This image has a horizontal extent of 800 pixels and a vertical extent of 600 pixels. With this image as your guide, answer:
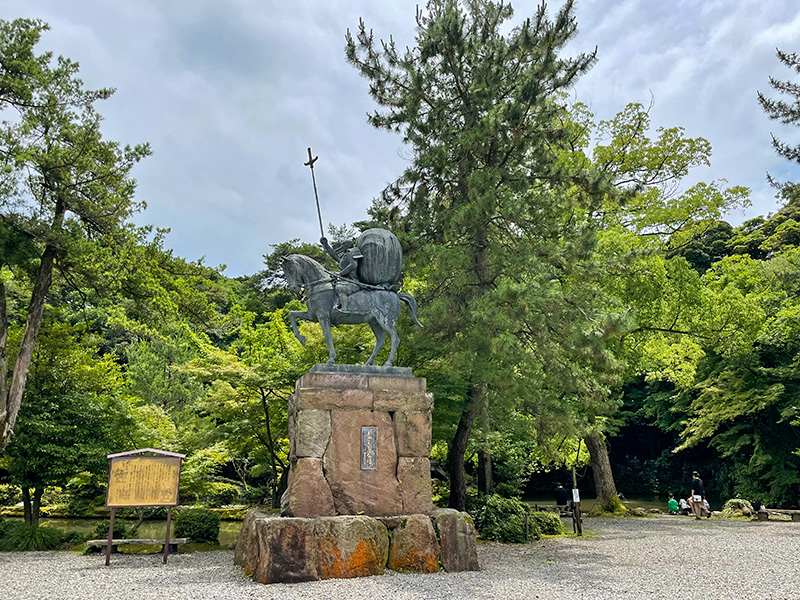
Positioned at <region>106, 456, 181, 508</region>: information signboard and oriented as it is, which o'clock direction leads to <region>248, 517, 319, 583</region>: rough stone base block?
The rough stone base block is roughly at 11 o'clock from the information signboard.

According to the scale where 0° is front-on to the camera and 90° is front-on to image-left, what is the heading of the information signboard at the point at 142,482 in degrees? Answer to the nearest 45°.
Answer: approximately 0°

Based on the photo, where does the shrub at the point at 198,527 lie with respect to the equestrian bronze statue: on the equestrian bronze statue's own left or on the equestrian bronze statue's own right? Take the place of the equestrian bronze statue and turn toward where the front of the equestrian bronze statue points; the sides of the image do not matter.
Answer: on the equestrian bronze statue's own right

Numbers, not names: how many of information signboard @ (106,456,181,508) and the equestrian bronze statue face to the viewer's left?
1

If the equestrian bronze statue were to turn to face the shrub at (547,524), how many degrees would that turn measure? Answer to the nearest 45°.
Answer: approximately 135° to its right

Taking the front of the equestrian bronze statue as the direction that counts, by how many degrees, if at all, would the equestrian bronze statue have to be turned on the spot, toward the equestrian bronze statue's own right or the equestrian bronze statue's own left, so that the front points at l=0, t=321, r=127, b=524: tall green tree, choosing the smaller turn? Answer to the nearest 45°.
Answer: approximately 45° to the equestrian bronze statue's own right

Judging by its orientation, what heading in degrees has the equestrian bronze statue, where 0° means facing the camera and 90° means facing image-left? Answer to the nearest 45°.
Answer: approximately 90°

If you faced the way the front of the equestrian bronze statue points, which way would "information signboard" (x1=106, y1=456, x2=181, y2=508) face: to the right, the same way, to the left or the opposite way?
to the left

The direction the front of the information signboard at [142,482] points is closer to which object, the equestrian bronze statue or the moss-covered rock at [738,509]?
the equestrian bronze statue
